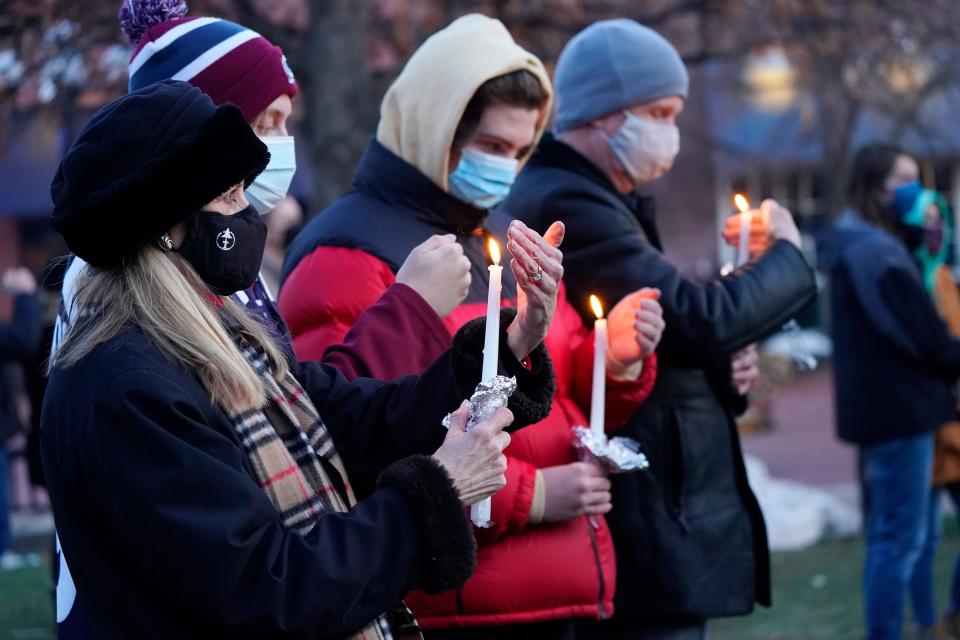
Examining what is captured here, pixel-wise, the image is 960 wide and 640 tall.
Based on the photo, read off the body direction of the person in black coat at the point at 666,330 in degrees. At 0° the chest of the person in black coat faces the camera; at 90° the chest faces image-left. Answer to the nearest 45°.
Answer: approximately 270°

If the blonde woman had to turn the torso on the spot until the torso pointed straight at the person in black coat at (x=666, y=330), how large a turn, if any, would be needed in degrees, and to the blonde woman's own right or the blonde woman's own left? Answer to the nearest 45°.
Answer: approximately 45° to the blonde woman's own left

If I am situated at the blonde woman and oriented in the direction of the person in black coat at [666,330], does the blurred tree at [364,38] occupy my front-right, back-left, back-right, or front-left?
front-left

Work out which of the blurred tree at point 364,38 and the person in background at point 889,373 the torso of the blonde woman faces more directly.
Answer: the person in background

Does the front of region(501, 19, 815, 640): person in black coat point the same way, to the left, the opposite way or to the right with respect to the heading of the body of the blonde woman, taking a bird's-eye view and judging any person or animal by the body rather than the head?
the same way

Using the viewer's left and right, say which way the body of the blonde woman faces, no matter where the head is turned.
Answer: facing to the right of the viewer

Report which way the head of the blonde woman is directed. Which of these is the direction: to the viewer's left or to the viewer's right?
to the viewer's right

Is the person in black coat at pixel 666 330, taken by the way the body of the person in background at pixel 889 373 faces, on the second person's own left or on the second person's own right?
on the second person's own right

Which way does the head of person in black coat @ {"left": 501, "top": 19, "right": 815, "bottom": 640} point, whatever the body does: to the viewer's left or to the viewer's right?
to the viewer's right

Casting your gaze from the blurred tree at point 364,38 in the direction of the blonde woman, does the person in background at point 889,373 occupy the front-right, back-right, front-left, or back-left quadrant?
front-left

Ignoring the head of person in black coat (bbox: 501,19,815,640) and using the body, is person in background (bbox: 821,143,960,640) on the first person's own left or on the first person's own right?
on the first person's own left
